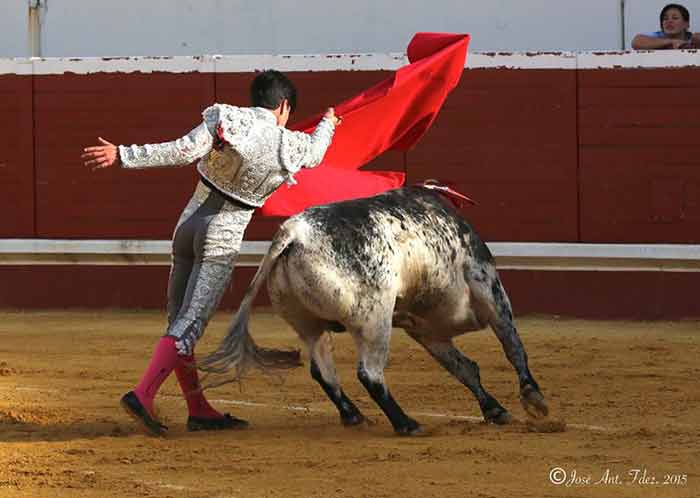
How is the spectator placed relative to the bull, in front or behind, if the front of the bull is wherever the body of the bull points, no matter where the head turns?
in front

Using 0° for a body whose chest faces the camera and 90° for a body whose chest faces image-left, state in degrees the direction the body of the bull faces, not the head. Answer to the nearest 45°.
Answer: approximately 225°
